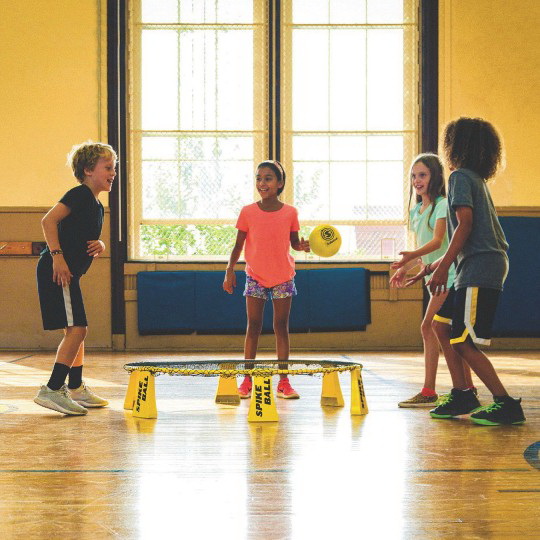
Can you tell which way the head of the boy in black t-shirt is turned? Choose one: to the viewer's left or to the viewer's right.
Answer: to the viewer's right

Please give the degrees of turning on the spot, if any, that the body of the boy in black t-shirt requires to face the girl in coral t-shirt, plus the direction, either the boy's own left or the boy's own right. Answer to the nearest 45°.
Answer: approximately 45° to the boy's own left

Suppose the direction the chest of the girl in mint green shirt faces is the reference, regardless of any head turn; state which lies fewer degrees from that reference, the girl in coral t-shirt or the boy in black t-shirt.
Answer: the boy in black t-shirt

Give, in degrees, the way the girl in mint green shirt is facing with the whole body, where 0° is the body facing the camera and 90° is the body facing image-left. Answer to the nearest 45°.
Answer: approximately 45°

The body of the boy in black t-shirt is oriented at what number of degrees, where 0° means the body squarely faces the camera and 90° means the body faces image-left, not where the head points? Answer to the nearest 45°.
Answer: approximately 270°

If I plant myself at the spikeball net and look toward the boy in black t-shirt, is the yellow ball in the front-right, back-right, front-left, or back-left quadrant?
back-right

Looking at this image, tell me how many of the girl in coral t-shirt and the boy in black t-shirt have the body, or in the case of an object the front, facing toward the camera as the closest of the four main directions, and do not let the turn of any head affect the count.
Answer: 1

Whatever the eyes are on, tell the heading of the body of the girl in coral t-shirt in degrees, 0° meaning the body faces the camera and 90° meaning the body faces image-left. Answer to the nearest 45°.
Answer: approximately 0°

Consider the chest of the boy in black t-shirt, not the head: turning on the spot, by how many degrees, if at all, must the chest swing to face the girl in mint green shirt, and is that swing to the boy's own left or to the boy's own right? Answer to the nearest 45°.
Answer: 0° — they already face them
